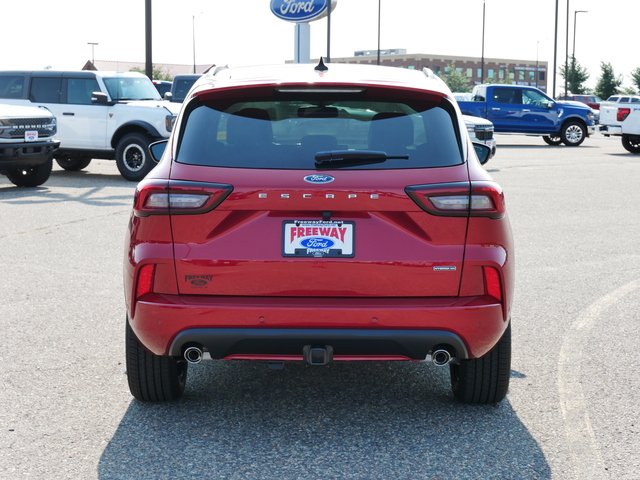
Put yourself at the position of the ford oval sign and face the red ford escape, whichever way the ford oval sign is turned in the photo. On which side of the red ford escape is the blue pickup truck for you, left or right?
left

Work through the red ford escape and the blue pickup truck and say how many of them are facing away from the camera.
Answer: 1

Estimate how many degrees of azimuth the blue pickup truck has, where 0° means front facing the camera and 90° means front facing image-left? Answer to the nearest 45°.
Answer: approximately 270°

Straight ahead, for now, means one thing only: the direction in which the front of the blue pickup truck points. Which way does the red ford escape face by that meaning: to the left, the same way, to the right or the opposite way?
to the left

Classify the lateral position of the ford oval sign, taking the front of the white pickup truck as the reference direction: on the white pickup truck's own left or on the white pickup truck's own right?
on the white pickup truck's own left

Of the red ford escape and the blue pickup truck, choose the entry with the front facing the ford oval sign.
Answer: the red ford escape

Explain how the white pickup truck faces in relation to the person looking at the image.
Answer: facing away from the viewer and to the right of the viewer

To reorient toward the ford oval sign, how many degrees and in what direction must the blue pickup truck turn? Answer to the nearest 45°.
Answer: approximately 135° to its left

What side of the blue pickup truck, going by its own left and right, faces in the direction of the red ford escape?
right

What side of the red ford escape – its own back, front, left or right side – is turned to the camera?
back
